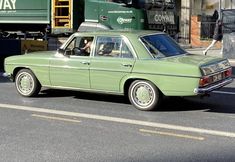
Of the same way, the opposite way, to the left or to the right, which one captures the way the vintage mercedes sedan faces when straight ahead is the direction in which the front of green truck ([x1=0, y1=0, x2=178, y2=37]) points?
the opposite way

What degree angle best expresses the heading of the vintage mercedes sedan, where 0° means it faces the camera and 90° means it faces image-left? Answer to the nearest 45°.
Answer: approximately 135°

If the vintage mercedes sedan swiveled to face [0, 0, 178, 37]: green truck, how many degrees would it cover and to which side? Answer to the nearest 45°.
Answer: approximately 45° to its right

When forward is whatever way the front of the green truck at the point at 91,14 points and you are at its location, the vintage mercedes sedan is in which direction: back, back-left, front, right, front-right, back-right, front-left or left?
front-right
